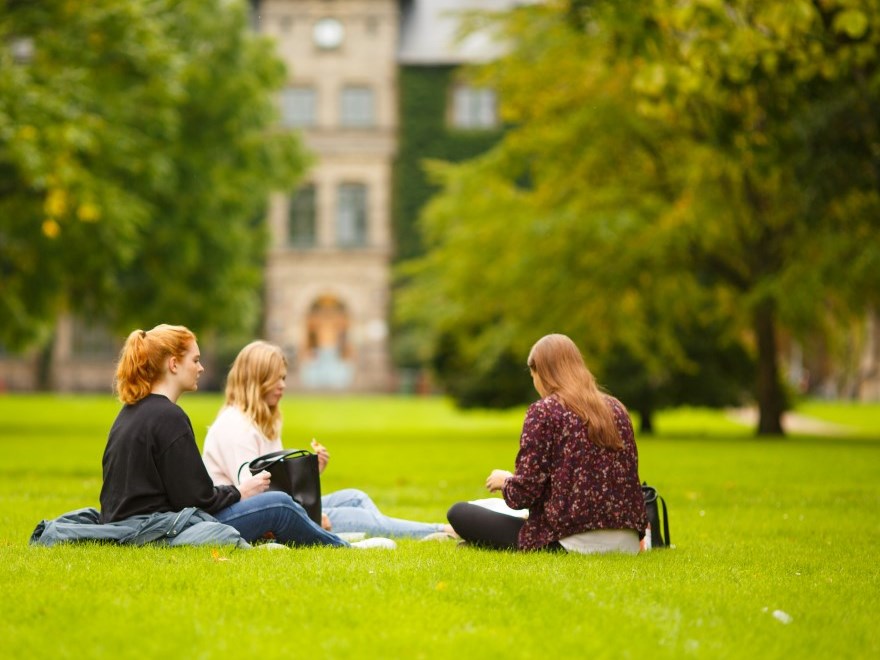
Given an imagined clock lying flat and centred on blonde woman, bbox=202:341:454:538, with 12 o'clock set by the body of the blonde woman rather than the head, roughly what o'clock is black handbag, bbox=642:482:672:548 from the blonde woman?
The black handbag is roughly at 12 o'clock from the blonde woman.

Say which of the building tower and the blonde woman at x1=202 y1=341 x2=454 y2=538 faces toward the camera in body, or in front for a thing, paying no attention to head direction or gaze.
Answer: the building tower

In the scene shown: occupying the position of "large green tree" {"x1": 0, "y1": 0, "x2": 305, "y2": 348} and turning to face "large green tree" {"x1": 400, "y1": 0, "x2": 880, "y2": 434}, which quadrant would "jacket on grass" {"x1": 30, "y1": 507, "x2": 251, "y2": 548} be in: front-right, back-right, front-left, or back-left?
front-right

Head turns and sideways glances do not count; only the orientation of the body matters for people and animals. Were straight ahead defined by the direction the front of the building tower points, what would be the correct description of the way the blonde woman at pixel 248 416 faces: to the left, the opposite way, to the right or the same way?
to the left

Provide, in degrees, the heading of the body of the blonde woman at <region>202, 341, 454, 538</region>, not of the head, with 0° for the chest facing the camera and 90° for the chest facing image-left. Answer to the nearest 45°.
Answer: approximately 270°

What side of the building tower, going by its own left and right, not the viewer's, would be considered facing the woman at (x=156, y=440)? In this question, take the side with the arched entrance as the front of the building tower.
front

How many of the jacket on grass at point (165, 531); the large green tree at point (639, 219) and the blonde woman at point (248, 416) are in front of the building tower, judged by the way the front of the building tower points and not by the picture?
3

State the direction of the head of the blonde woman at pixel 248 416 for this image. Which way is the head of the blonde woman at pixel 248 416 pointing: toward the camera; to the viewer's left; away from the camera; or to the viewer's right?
to the viewer's right

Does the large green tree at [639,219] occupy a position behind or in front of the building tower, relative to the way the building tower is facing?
in front

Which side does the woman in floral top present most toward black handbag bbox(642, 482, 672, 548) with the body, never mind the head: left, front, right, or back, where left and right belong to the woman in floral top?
right

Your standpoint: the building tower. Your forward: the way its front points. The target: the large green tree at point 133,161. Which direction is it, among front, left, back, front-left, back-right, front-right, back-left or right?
front

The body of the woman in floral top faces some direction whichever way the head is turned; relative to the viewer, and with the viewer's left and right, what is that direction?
facing away from the viewer and to the left of the viewer

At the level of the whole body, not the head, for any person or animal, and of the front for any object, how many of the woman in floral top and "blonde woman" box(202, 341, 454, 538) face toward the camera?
0

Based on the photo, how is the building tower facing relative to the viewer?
toward the camera

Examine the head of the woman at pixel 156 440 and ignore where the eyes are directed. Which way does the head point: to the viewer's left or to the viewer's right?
to the viewer's right

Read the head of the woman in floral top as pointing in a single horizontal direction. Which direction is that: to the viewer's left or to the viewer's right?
to the viewer's left

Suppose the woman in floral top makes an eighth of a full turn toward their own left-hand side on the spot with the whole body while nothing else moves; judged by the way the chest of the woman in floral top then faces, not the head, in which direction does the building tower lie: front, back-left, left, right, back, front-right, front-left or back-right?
right

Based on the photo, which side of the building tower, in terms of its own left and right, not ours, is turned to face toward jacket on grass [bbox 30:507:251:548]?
front

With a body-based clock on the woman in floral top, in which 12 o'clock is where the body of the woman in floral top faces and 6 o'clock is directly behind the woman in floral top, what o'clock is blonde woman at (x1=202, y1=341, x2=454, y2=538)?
The blonde woman is roughly at 11 o'clock from the woman in floral top.
